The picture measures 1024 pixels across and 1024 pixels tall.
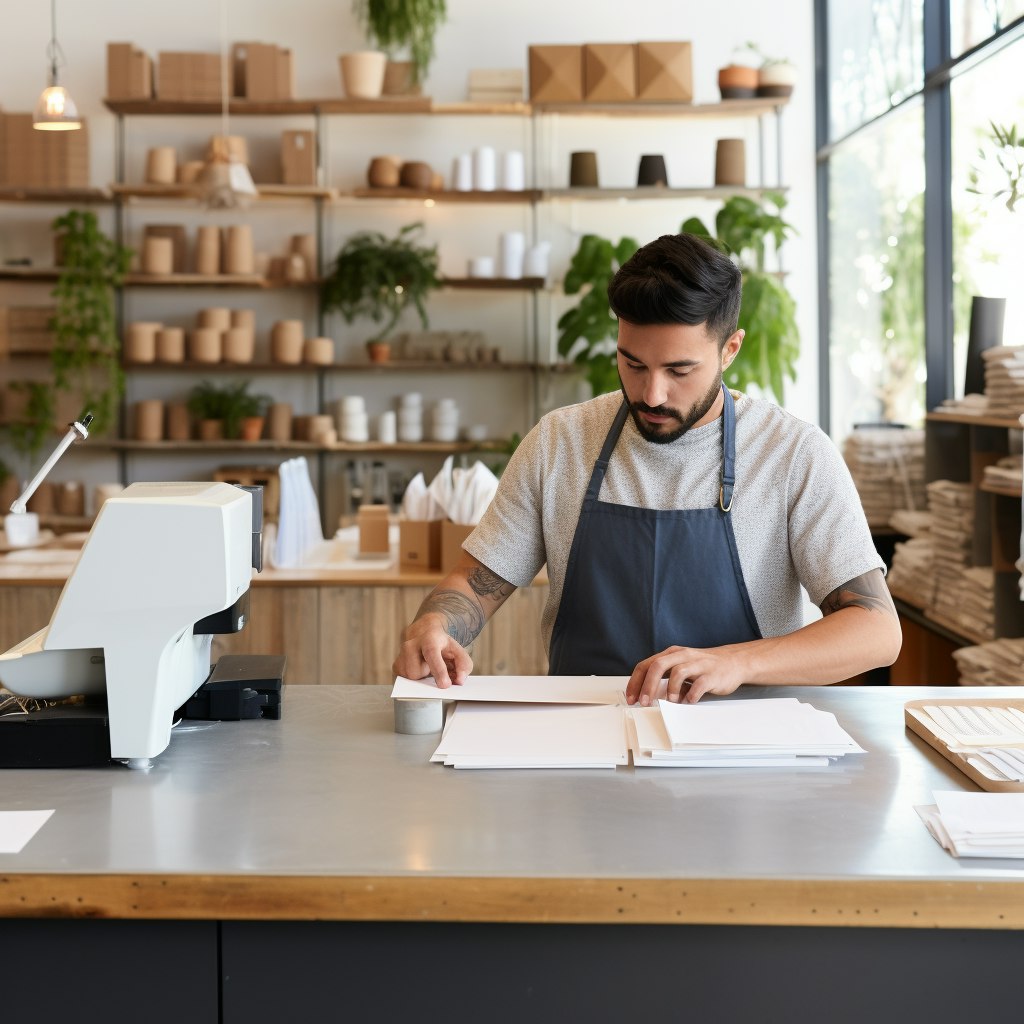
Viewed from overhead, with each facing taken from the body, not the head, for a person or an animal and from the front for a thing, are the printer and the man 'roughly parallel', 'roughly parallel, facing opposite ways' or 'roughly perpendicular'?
roughly perpendicular

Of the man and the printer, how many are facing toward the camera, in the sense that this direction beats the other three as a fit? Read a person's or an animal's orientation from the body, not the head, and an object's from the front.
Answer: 1

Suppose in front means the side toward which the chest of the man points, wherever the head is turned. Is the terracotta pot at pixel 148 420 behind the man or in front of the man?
behind

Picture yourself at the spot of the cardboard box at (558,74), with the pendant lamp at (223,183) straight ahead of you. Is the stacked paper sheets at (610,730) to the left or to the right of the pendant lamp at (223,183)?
left
